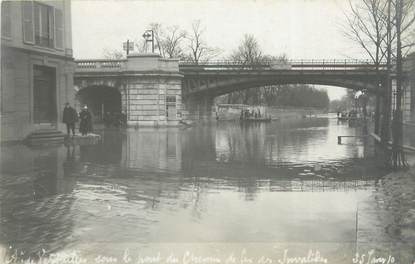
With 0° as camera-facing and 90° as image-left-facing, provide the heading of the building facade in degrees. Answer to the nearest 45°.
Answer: approximately 315°

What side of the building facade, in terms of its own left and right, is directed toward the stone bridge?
left
